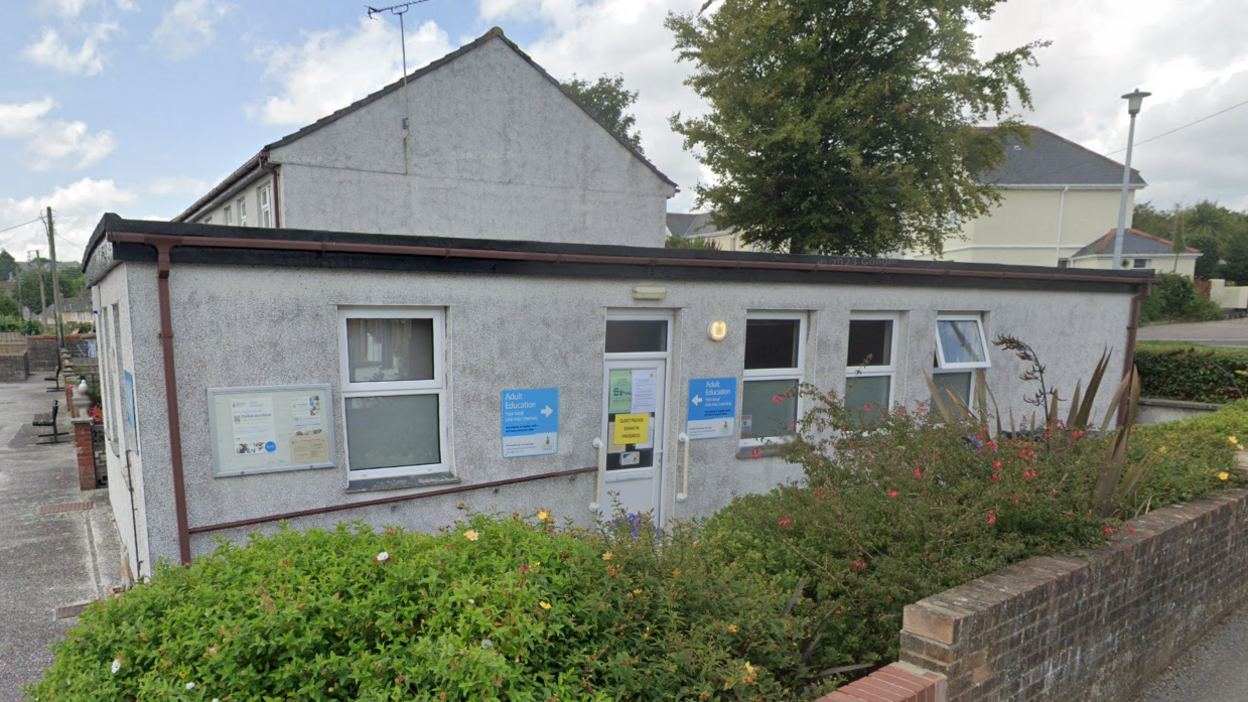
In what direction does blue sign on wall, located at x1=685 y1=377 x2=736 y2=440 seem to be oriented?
toward the camera

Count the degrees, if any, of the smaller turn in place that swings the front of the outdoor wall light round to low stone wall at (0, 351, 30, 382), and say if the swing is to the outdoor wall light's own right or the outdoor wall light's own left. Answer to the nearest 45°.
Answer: approximately 135° to the outdoor wall light's own right

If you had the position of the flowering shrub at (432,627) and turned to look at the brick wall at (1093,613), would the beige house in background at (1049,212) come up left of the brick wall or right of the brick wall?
left

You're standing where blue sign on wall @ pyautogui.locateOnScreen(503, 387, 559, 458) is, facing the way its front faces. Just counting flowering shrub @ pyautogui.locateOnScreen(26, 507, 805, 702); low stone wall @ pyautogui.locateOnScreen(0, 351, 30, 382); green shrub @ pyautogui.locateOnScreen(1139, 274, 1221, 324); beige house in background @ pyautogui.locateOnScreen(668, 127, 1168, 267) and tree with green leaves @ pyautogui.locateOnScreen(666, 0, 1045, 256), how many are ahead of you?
1

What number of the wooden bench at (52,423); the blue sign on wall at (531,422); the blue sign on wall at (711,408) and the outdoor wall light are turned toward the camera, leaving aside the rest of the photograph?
3

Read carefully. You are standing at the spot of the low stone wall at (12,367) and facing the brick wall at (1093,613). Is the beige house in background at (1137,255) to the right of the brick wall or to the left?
left

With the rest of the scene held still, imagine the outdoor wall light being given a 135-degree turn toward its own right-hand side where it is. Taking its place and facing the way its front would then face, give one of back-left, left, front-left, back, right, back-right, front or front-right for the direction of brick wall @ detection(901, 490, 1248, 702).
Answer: back

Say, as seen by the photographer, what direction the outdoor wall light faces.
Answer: facing the viewer

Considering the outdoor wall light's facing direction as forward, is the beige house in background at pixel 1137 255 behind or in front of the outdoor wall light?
behind

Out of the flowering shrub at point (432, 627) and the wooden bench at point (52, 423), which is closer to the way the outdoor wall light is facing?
the flowering shrub

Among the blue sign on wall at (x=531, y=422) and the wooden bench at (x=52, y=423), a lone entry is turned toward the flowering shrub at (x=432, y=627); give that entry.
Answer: the blue sign on wall
